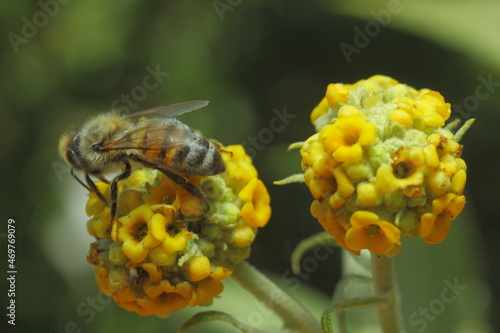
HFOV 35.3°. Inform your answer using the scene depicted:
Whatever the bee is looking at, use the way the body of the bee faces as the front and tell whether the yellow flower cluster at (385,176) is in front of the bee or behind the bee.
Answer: behind

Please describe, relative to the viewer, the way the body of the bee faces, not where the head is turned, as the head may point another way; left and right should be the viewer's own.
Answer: facing to the left of the viewer
